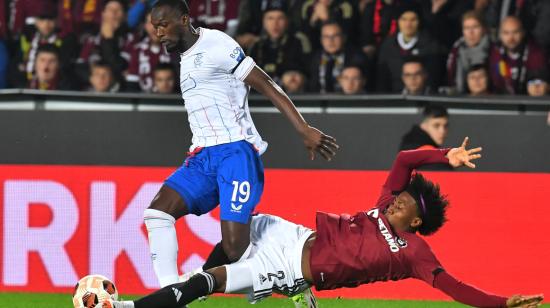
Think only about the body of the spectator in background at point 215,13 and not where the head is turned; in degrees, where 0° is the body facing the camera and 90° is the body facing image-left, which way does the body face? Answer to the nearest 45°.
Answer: approximately 0°

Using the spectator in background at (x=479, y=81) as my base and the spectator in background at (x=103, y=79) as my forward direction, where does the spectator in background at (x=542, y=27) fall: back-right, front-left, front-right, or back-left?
back-right

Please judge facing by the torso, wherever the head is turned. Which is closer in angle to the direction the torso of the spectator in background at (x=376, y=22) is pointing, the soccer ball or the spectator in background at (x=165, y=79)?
the soccer ball

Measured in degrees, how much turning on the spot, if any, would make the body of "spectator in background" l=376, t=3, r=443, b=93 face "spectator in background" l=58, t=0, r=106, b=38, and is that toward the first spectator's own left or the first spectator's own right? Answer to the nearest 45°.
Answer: approximately 90° to the first spectator's own right

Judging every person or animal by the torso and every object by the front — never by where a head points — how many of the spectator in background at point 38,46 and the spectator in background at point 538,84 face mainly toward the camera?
2

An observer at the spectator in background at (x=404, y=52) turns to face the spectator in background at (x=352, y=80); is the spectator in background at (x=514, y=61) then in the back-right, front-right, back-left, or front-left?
back-left

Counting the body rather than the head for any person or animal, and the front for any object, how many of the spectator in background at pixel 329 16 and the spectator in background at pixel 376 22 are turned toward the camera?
2
